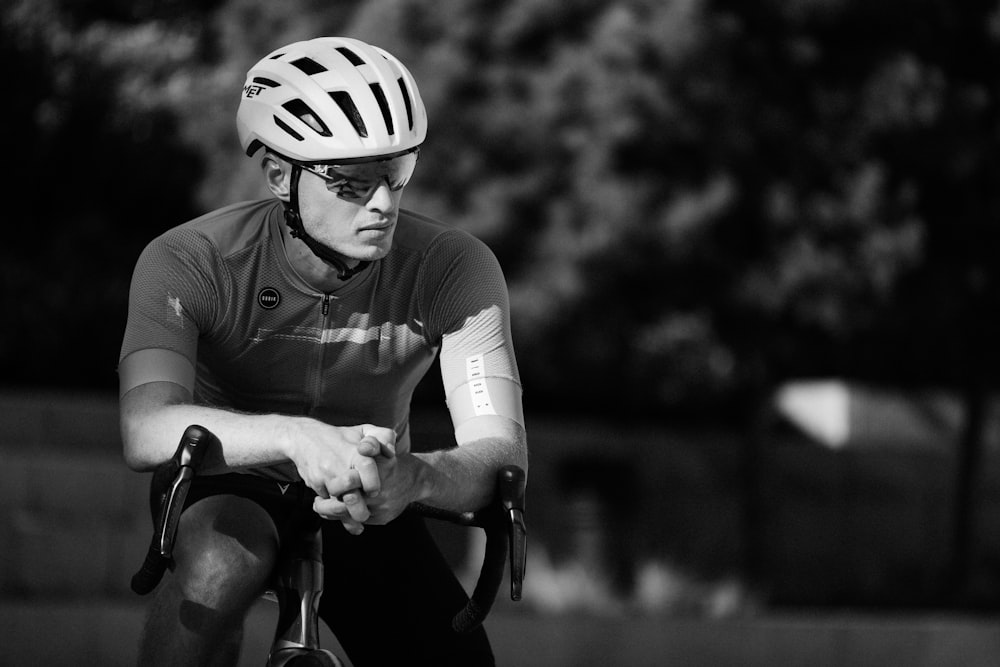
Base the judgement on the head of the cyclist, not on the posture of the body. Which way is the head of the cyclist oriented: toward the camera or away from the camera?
toward the camera

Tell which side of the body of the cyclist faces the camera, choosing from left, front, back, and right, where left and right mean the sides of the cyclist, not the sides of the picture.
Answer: front
